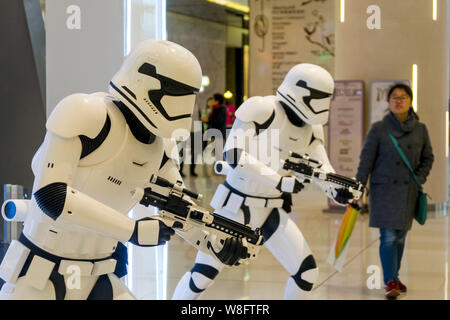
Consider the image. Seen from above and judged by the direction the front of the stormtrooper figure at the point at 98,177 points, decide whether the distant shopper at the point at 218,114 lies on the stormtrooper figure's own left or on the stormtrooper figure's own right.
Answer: on the stormtrooper figure's own left

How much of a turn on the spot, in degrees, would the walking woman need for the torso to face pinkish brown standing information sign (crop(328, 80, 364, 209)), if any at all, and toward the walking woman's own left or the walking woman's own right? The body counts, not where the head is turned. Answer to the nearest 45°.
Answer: approximately 180°

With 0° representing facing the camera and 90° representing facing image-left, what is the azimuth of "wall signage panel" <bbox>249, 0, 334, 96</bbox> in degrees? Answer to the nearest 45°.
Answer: approximately 0°

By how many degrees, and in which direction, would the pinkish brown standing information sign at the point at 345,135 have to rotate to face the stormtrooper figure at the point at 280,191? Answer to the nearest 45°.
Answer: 0° — it already faces it

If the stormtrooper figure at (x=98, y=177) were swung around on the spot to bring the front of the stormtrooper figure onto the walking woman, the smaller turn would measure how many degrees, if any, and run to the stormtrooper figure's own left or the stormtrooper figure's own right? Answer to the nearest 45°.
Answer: approximately 90° to the stormtrooper figure's own left
